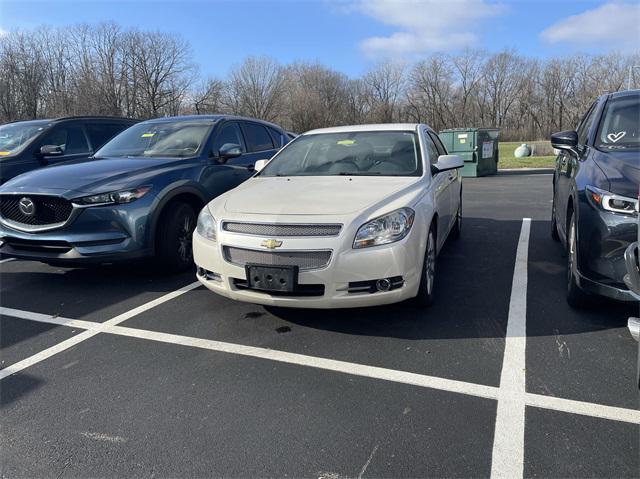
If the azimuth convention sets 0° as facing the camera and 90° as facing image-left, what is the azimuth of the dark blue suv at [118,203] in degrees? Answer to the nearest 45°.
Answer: approximately 45°

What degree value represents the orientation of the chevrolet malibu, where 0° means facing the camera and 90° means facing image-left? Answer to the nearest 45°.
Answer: approximately 45°

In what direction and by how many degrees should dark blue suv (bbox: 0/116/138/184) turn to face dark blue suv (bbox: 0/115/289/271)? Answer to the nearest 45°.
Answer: approximately 45° to its left

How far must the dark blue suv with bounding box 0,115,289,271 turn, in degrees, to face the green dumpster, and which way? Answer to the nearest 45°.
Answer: approximately 180°

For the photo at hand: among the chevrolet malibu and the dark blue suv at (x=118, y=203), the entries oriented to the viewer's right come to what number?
0

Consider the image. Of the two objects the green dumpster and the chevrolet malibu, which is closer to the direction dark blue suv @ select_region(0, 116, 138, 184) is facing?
the chevrolet malibu

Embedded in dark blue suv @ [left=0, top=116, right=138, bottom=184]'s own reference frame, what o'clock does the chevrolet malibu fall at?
The chevrolet malibu is roughly at 10 o'clock from the dark blue suv.

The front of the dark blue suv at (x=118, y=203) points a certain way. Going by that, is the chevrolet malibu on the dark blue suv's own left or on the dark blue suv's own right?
on the dark blue suv's own left

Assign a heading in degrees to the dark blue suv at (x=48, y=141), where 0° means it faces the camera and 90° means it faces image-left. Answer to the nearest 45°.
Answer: approximately 45°

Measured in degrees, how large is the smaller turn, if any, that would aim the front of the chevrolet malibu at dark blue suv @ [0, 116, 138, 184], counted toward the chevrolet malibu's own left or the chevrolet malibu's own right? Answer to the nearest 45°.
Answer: approximately 90° to the chevrolet malibu's own right
